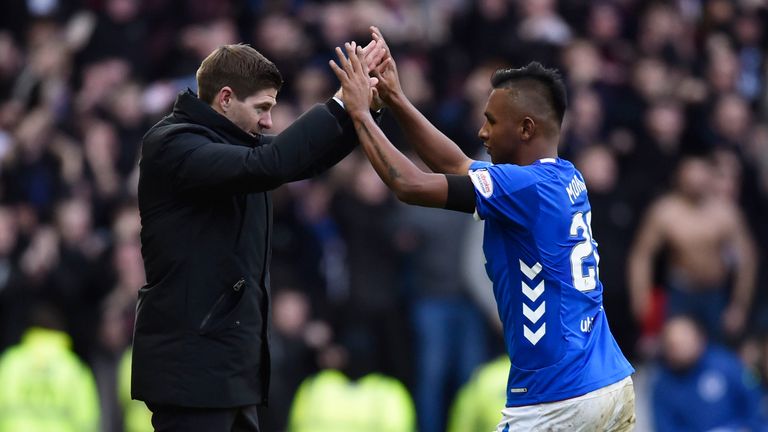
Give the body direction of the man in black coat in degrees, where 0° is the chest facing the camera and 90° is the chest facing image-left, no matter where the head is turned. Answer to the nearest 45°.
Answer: approximately 270°

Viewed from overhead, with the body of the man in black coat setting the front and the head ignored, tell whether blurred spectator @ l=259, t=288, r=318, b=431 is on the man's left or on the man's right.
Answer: on the man's left

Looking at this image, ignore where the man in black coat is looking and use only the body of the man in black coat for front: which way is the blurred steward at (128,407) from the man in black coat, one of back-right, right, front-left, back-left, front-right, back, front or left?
left

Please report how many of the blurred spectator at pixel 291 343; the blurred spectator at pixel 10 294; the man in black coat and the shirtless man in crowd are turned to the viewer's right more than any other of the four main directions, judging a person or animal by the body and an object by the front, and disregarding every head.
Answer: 1

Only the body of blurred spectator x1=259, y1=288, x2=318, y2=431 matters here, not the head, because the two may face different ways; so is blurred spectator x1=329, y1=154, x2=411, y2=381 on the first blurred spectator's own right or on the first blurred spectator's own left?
on the first blurred spectator's own left

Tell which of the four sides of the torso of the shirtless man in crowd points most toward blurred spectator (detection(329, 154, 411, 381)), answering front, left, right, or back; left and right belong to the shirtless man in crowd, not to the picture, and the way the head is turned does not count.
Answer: right

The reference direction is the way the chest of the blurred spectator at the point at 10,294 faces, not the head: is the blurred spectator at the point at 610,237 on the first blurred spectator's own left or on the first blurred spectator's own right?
on the first blurred spectator's own left

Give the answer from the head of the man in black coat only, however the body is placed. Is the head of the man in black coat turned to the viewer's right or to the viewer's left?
to the viewer's right

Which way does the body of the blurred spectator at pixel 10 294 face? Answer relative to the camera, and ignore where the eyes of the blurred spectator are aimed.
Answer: toward the camera

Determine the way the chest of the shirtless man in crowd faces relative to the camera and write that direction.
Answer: toward the camera

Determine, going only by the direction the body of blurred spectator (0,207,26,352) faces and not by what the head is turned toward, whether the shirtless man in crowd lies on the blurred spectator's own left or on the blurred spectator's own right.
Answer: on the blurred spectator's own left

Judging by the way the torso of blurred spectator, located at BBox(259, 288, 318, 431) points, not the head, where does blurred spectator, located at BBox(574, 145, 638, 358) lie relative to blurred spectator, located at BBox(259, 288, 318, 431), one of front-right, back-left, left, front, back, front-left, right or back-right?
left

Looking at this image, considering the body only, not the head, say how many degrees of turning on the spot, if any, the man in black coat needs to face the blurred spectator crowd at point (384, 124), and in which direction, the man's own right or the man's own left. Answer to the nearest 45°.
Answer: approximately 90° to the man's own left
